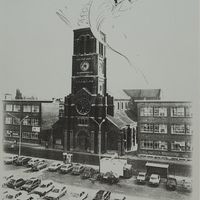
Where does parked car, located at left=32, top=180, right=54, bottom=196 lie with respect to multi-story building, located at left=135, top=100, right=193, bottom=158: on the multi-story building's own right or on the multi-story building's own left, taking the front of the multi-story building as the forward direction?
on the multi-story building's own right

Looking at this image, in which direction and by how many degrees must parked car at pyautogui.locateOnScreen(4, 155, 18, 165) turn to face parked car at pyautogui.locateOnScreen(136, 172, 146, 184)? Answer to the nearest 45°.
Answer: approximately 90° to its left

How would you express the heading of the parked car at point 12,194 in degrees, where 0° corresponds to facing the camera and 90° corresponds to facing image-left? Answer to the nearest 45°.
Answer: approximately 45°

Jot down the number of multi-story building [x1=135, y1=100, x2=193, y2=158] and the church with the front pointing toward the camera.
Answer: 2

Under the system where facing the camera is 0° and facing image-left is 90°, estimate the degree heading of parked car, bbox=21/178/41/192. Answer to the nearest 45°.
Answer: approximately 45°

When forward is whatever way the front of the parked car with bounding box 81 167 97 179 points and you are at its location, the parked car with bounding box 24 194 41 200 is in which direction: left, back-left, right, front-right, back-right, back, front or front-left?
front-right

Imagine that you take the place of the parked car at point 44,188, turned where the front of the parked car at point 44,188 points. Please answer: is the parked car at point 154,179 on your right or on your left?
on your left

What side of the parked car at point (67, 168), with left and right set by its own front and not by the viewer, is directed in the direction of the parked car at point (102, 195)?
left

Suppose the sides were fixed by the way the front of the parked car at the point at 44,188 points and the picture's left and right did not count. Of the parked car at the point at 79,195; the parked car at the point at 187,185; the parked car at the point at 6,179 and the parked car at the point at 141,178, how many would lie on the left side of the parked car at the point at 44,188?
3
